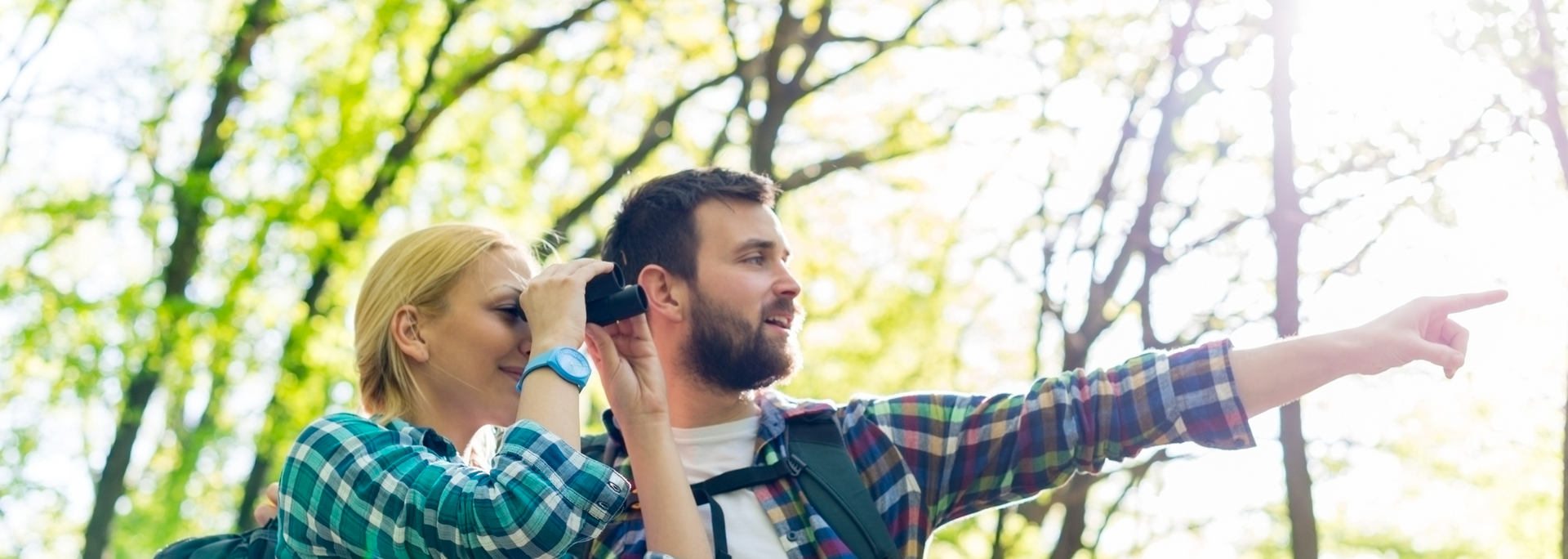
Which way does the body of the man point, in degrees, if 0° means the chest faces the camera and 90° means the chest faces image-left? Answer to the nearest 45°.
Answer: approximately 315°

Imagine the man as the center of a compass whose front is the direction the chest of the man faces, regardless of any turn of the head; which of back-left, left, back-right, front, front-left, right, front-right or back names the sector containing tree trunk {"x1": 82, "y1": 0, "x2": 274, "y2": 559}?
back

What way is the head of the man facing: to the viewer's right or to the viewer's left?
to the viewer's right

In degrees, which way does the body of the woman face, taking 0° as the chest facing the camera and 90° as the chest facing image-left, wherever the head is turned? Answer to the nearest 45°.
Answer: approximately 270°
